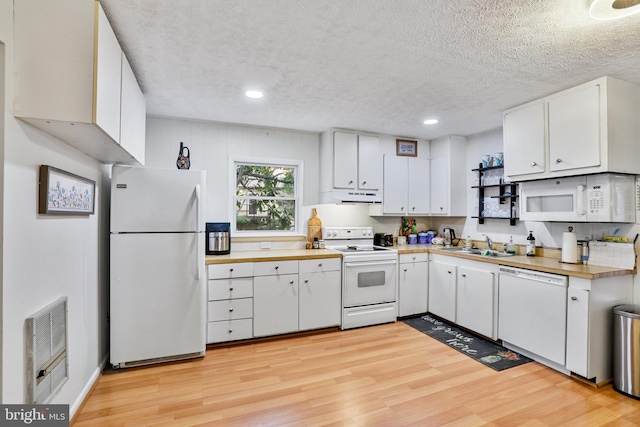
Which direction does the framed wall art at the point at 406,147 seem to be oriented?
toward the camera

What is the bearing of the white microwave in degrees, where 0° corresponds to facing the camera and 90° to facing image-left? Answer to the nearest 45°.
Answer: approximately 45°

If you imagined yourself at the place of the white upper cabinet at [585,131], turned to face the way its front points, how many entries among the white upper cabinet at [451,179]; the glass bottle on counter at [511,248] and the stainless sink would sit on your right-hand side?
3

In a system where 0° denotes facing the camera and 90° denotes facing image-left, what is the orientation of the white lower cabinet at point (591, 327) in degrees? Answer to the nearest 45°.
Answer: approximately 45°

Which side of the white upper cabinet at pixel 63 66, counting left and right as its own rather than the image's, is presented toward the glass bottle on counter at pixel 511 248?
front

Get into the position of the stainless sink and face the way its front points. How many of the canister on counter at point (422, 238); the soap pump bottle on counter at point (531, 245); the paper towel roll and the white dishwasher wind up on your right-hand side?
1

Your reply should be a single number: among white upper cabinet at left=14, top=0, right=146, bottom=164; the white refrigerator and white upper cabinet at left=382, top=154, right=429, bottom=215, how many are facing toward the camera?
2

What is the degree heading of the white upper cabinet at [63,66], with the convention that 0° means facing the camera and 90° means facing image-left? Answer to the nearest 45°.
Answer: approximately 270°

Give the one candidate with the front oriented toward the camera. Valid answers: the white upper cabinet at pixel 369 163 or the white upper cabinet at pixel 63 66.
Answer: the white upper cabinet at pixel 369 163

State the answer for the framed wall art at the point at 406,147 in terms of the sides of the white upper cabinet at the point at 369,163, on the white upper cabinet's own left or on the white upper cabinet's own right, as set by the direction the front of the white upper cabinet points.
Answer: on the white upper cabinet's own left

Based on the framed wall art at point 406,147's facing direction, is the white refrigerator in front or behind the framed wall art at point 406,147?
in front

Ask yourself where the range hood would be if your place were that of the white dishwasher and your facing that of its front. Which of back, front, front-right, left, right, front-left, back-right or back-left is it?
front-right
